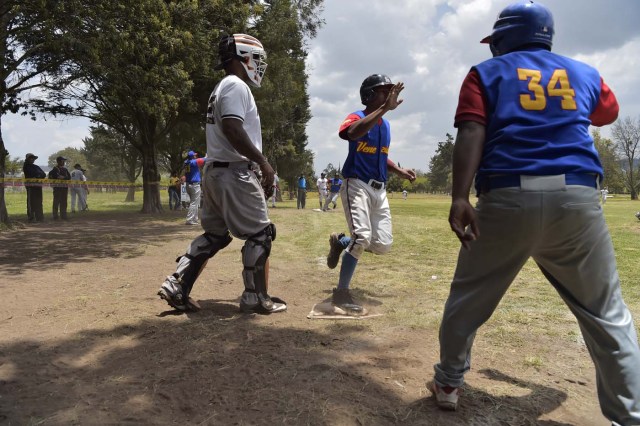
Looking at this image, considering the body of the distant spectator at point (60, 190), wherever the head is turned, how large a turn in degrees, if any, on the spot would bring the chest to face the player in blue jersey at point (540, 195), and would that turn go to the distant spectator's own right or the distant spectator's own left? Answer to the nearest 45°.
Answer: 0° — they already face them

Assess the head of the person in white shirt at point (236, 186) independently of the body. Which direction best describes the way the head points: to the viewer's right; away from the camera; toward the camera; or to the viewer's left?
to the viewer's right

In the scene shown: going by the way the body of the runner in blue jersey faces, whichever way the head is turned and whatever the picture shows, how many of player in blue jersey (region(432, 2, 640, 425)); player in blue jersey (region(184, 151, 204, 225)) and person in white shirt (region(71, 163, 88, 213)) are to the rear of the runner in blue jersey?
2

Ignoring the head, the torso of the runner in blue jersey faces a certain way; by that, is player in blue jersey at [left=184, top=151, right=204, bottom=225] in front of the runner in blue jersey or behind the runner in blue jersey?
behind

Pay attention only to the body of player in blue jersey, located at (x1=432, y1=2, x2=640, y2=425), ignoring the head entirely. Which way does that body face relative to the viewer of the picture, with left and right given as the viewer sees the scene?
facing away from the viewer

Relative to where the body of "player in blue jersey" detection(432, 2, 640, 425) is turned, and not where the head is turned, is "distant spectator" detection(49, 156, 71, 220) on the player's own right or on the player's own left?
on the player's own left

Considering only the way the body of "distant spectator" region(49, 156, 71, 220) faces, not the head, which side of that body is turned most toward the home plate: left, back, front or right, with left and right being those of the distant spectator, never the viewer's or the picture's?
front

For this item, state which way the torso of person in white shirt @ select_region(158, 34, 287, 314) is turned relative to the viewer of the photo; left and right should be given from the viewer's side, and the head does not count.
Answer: facing to the right of the viewer
